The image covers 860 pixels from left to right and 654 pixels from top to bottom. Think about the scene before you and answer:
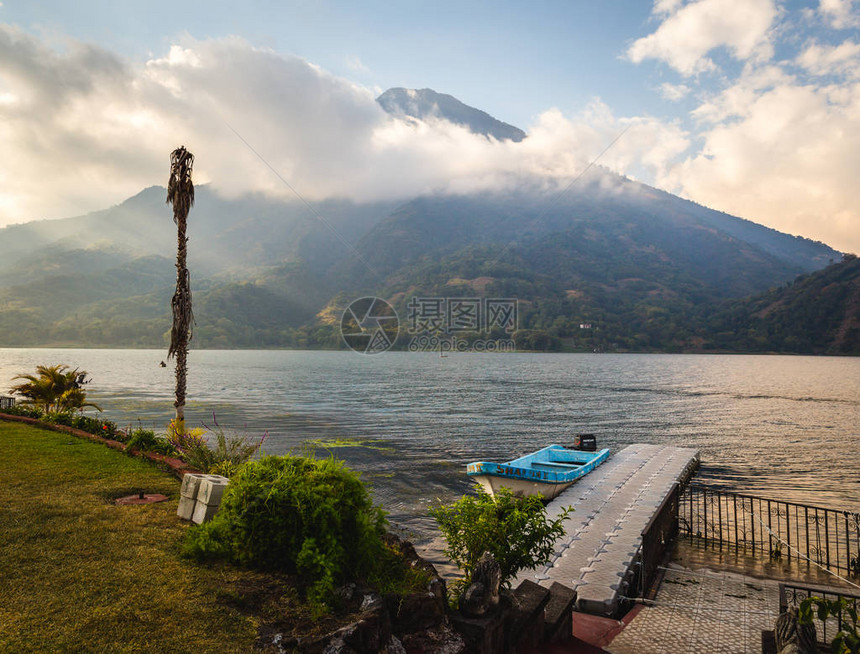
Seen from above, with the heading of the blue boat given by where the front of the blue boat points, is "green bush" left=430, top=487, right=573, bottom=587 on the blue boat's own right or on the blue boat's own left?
on the blue boat's own left

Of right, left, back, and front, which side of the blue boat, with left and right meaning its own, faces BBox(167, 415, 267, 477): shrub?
front

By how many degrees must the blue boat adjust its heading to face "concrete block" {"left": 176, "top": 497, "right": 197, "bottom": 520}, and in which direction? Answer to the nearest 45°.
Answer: approximately 45° to its left

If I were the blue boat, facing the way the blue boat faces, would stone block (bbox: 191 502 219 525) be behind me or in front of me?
in front

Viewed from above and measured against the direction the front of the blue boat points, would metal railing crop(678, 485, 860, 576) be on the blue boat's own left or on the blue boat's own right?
on the blue boat's own left

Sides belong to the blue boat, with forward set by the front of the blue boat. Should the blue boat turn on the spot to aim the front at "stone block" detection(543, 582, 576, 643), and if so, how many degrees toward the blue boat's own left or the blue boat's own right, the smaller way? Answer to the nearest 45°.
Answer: approximately 45° to the blue boat's own left

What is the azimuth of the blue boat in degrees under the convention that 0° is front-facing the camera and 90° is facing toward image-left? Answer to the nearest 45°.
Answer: approximately 45°

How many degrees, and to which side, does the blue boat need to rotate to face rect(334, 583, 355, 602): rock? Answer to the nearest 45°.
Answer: approximately 45° to its left

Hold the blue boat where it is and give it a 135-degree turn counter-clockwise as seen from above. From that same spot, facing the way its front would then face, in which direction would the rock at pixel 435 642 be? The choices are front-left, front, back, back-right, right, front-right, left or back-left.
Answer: right

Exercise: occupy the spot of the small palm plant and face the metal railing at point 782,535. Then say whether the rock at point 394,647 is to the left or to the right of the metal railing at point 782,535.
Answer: right

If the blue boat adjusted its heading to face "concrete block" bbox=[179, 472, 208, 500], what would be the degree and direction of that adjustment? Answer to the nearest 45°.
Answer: approximately 45° to its left

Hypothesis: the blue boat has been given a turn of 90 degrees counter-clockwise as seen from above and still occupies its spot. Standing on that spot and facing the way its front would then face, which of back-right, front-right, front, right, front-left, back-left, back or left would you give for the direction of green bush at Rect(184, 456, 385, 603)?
front-right

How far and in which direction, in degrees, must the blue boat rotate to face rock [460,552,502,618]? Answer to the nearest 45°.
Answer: approximately 45° to its left

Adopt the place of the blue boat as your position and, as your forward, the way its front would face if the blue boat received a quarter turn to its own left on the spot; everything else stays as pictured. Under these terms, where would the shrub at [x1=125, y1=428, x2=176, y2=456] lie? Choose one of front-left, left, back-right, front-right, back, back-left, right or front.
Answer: right

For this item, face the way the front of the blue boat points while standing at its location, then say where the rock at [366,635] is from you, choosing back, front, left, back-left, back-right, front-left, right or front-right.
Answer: front-left

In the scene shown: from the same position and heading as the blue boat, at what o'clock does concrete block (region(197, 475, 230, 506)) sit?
The concrete block is roughly at 11 o'clock from the blue boat.
